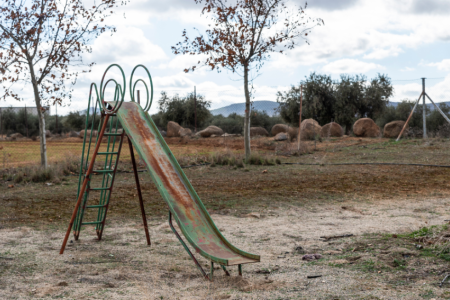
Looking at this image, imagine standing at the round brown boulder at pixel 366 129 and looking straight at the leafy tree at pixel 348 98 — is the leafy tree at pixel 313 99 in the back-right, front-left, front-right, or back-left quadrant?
front-left

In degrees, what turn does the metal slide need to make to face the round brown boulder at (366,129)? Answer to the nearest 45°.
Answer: approximately 90° to its left

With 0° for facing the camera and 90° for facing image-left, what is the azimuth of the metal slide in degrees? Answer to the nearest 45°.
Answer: approximately 315°

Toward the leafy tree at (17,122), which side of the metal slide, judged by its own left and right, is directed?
back

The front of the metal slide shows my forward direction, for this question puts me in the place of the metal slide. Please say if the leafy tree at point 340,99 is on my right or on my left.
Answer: on my left

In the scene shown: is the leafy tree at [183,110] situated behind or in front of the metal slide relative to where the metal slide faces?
behind

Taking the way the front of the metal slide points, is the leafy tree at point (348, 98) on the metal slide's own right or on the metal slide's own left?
on the metal slide's own left

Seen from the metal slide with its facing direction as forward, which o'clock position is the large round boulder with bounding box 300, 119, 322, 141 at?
The large round boulder is roughly at 8 o'clock from the metal slide.

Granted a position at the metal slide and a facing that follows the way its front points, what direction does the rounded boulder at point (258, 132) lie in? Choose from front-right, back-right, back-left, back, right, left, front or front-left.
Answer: back-left

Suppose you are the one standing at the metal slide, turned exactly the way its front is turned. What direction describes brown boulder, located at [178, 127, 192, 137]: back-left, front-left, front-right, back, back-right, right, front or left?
back-left
